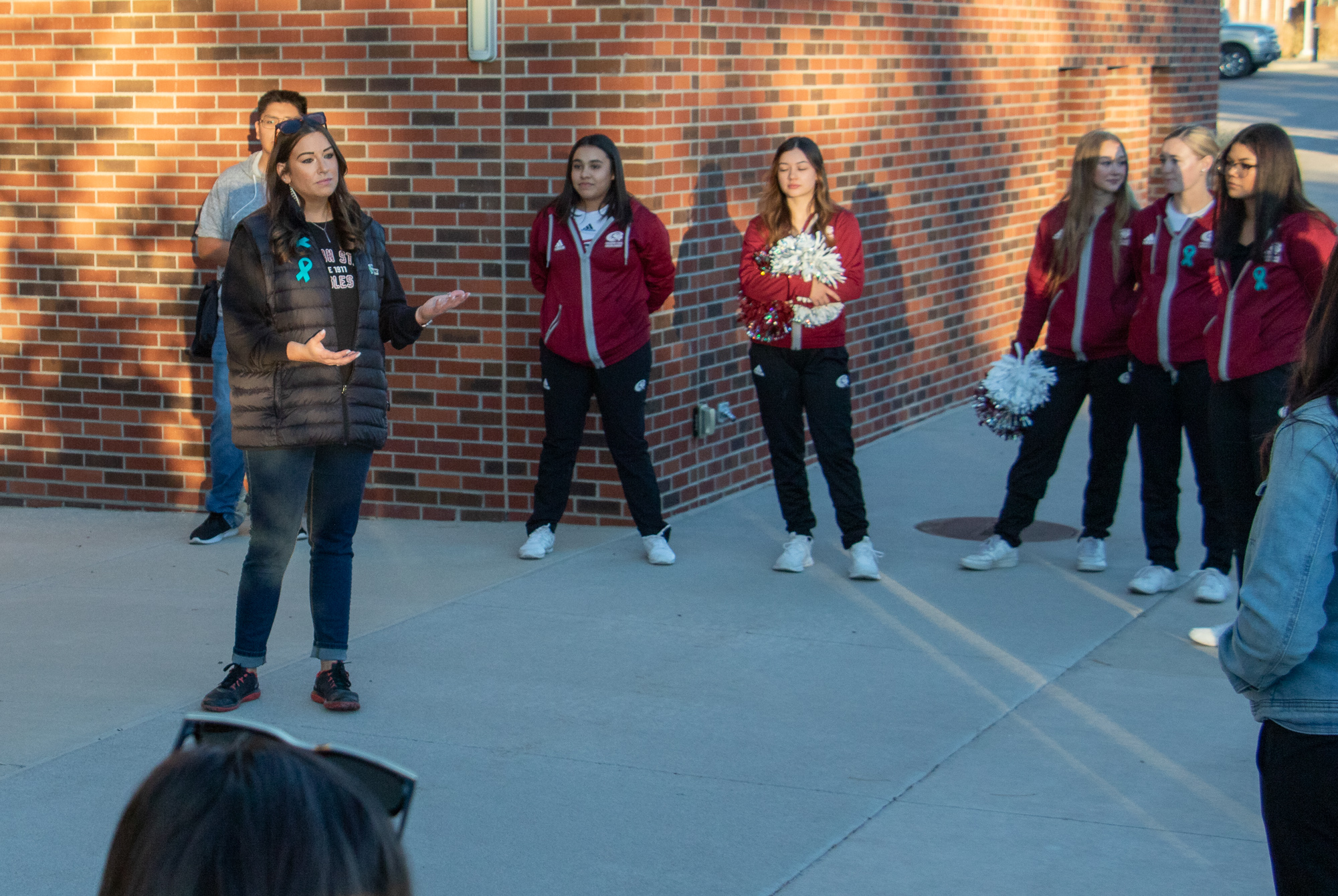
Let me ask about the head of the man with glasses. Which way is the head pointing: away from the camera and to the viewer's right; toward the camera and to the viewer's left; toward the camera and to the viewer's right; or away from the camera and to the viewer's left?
toward the camera and to the viewer's right

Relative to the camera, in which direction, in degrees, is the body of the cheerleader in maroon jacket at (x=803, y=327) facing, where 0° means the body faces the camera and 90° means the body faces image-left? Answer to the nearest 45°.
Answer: approximately 0°

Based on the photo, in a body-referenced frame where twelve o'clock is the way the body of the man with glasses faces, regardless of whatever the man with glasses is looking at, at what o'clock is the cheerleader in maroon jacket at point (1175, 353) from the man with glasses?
The cheerleader in maroon jacket is roughly at 10 o'clock from the man with glasses.

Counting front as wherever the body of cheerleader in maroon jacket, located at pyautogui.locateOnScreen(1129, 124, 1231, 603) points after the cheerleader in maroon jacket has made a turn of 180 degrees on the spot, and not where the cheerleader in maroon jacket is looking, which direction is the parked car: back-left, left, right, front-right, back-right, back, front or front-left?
front-left
